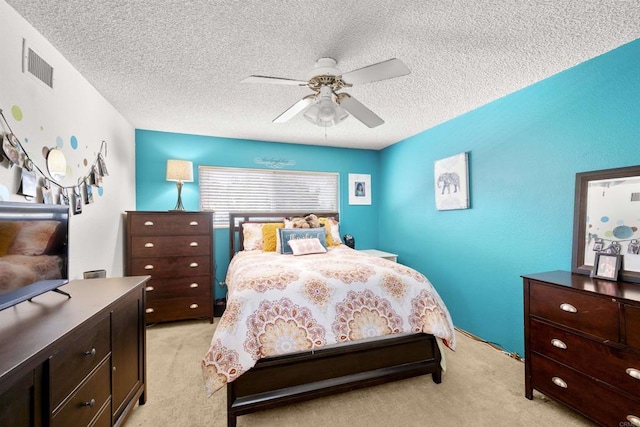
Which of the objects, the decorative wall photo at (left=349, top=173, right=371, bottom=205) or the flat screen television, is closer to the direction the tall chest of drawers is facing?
the flat screen television

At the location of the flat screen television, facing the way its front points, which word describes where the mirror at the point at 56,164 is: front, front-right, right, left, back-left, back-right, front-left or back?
back-left

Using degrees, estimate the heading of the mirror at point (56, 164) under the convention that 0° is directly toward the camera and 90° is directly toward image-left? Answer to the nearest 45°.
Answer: approximately 315°

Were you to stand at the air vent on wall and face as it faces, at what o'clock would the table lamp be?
The table lamp is roughly at 9 o'clock from the air vent on wall.

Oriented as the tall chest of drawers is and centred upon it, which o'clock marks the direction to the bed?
The bed is roughly at 11 o'clock from the tall chest of drawers.

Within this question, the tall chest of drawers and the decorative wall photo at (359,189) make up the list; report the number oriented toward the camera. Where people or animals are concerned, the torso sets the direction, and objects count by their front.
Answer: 2

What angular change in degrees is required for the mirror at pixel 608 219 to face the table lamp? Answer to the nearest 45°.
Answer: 0° — it already faces it

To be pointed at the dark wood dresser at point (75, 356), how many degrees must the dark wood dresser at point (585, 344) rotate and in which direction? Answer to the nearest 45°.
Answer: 0° — it already faces it

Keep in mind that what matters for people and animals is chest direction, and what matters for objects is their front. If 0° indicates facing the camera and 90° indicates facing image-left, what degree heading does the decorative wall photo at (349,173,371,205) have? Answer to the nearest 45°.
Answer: approximately 0°

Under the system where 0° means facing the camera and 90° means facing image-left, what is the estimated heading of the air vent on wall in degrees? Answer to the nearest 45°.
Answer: approximately 315°

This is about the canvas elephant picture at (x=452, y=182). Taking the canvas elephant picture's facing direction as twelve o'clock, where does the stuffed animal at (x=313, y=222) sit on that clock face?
The stuffed animal is roughly at 1 o'clock from the canvas elephant picture.
